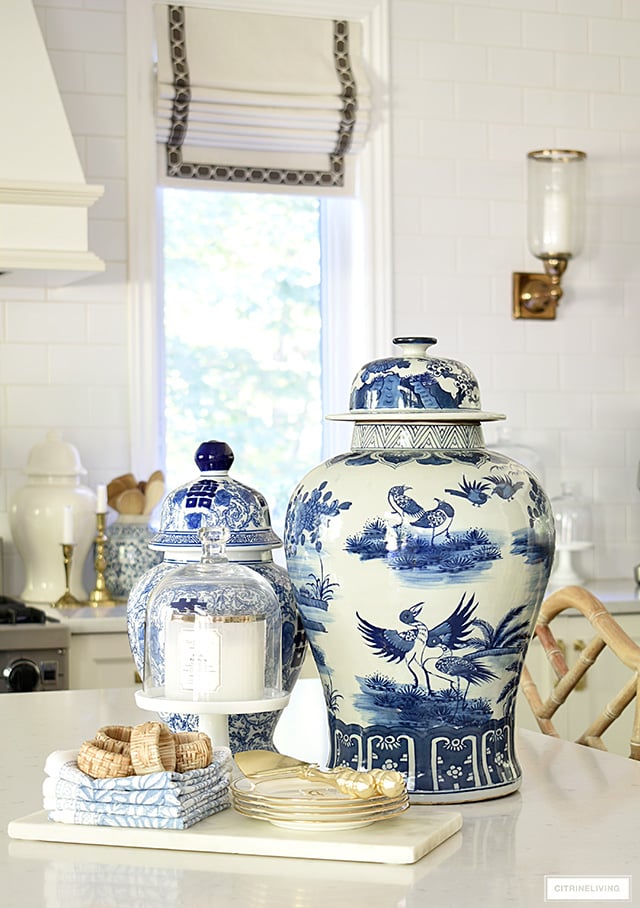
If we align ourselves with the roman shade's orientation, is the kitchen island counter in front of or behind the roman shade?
in front

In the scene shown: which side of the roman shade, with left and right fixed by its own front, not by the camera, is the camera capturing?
front

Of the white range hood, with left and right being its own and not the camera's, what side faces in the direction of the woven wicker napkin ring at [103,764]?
front

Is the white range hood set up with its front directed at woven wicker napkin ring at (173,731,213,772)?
yes

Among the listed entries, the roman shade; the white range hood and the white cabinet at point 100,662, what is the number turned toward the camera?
3

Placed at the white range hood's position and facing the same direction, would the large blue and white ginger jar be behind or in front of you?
in front

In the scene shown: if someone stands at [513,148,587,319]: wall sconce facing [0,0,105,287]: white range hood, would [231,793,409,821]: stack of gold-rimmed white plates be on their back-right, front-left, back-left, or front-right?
front-left

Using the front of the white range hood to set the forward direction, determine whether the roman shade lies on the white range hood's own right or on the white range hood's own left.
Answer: on the white range hood's own left

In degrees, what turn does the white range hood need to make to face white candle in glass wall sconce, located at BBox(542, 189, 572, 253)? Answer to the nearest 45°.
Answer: approximately 90° to its left

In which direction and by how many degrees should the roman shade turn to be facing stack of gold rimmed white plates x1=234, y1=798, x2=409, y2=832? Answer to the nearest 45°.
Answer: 0° — it already faces it

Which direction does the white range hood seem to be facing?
toward the camera

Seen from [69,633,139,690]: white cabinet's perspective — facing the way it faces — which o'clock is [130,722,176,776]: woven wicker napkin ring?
The woven wicker napkin ring is roughly at 12 o'clock from the white cabinet.

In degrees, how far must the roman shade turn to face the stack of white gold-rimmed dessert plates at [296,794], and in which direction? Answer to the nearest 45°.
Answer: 0° — it already faces it

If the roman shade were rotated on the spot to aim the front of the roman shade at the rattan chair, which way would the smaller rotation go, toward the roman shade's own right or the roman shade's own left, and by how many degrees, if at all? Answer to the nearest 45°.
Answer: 0° — it already faces it

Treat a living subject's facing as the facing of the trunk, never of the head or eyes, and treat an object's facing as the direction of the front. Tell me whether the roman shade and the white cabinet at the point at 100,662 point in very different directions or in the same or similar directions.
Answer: same or similar directions

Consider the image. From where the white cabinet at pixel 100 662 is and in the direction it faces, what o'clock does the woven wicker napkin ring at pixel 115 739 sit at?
The woven wicker napkin ring is roughly at 12 o'clock from the white cabinet.
